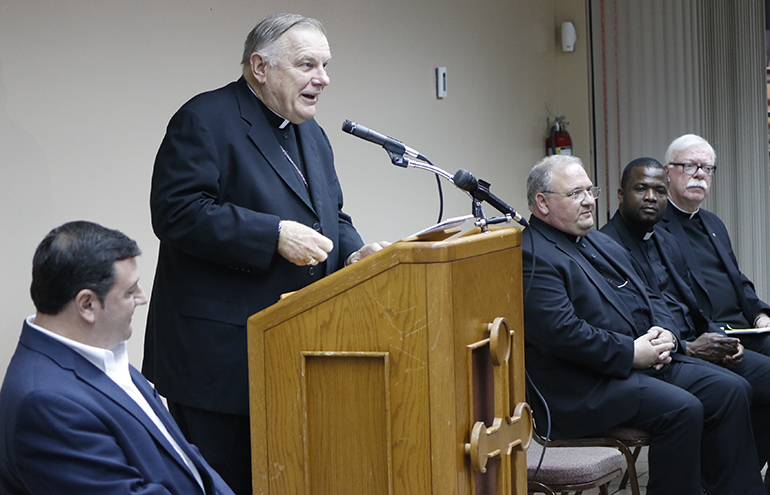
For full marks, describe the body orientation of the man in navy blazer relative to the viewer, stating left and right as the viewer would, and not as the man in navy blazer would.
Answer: facing to the right of the viewer

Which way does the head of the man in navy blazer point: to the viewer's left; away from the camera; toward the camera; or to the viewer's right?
to the viewer's right

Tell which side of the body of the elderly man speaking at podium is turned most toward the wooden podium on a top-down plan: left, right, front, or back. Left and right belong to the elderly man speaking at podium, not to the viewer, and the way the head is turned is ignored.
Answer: front

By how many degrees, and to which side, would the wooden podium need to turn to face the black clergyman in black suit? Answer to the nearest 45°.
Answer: approximately 45° to its left

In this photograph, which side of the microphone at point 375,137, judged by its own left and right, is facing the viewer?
left

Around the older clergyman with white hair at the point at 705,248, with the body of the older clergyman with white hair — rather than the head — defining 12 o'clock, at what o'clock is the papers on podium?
The papers on podium is roughly at 2 o'clock from the older clergyman with white hair.

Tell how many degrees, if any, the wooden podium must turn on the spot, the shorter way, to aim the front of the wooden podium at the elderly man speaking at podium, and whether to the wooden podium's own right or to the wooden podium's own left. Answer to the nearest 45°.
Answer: approximately 135° to the wooden podium's own left
